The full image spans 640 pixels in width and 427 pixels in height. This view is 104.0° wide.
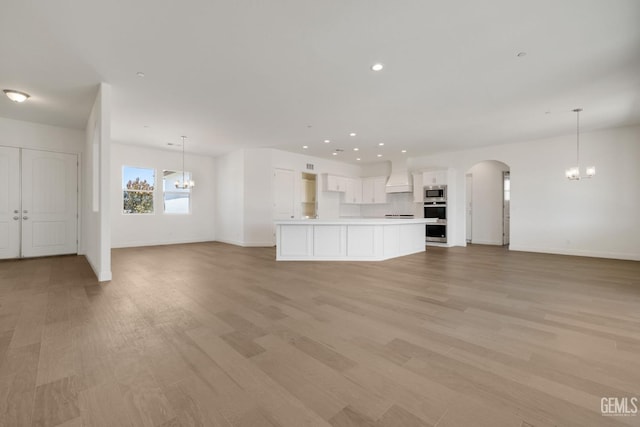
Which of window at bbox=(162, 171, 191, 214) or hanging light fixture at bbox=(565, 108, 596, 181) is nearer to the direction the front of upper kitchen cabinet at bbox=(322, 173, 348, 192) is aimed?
the hanging light fixture

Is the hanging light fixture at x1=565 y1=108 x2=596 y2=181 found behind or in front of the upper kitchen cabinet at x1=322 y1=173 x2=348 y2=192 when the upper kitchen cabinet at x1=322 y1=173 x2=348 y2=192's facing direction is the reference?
in front

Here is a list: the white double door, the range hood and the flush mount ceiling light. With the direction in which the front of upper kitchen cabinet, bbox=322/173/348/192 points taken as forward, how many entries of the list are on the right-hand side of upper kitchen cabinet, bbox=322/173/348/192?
2

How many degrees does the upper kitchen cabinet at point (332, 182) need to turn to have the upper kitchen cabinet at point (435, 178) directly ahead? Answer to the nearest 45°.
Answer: approximately 45° to its left

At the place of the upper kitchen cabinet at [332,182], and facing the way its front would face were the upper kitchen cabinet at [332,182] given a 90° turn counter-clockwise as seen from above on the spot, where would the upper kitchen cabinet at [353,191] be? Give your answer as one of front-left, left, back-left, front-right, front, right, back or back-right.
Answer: front

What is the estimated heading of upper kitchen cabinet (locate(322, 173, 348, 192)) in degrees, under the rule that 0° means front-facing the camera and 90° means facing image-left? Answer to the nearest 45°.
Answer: approximately 315°

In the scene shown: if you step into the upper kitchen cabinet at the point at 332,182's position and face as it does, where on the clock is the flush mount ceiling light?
The flush mount ceiling light is roughly at 3 o'clock from the upper kitchen cabinet.

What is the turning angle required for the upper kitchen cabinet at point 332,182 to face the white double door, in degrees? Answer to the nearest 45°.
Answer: approximately 90° to its right

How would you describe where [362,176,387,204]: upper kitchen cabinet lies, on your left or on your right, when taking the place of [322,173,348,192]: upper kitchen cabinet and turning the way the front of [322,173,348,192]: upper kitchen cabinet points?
on your left
